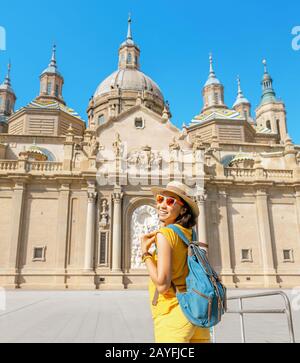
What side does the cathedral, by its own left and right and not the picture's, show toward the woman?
front

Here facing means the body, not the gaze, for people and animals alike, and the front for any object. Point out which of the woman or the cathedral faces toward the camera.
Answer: the cathedral

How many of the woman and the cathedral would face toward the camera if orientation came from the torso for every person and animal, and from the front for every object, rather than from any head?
1

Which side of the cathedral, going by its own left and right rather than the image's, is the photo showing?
front
